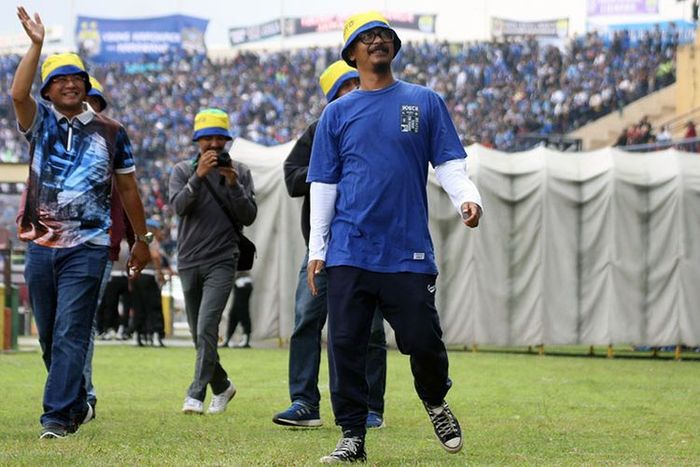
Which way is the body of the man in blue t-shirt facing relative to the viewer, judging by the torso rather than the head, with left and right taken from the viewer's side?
facing the viewer

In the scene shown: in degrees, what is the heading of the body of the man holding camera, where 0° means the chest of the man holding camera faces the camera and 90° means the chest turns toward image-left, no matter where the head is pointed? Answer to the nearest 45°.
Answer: approximately 0°

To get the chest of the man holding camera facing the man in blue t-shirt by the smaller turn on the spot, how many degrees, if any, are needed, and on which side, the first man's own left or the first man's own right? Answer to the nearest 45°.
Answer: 0° — they already face them

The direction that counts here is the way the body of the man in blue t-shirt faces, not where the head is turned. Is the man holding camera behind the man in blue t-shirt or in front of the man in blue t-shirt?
behind

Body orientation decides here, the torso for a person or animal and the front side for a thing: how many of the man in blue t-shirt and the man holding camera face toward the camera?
2
